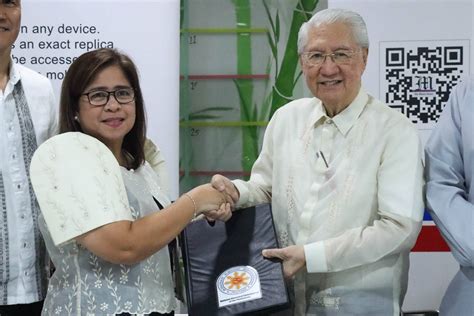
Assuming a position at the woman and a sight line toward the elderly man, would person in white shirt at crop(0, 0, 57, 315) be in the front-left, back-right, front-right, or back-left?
back-left

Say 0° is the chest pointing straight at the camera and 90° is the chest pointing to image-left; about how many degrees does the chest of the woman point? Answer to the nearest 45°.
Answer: approximately 315°

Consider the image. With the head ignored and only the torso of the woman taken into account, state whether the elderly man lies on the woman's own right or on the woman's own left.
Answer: on the woman's own left

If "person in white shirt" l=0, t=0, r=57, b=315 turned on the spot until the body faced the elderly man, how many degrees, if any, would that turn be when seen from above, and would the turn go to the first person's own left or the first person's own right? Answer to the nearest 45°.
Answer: approximately 45° to the first person's own left
